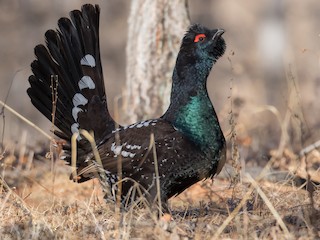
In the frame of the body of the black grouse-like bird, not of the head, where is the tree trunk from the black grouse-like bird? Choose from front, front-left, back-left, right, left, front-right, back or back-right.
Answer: left

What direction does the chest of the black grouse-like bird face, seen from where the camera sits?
to the viewer's right
